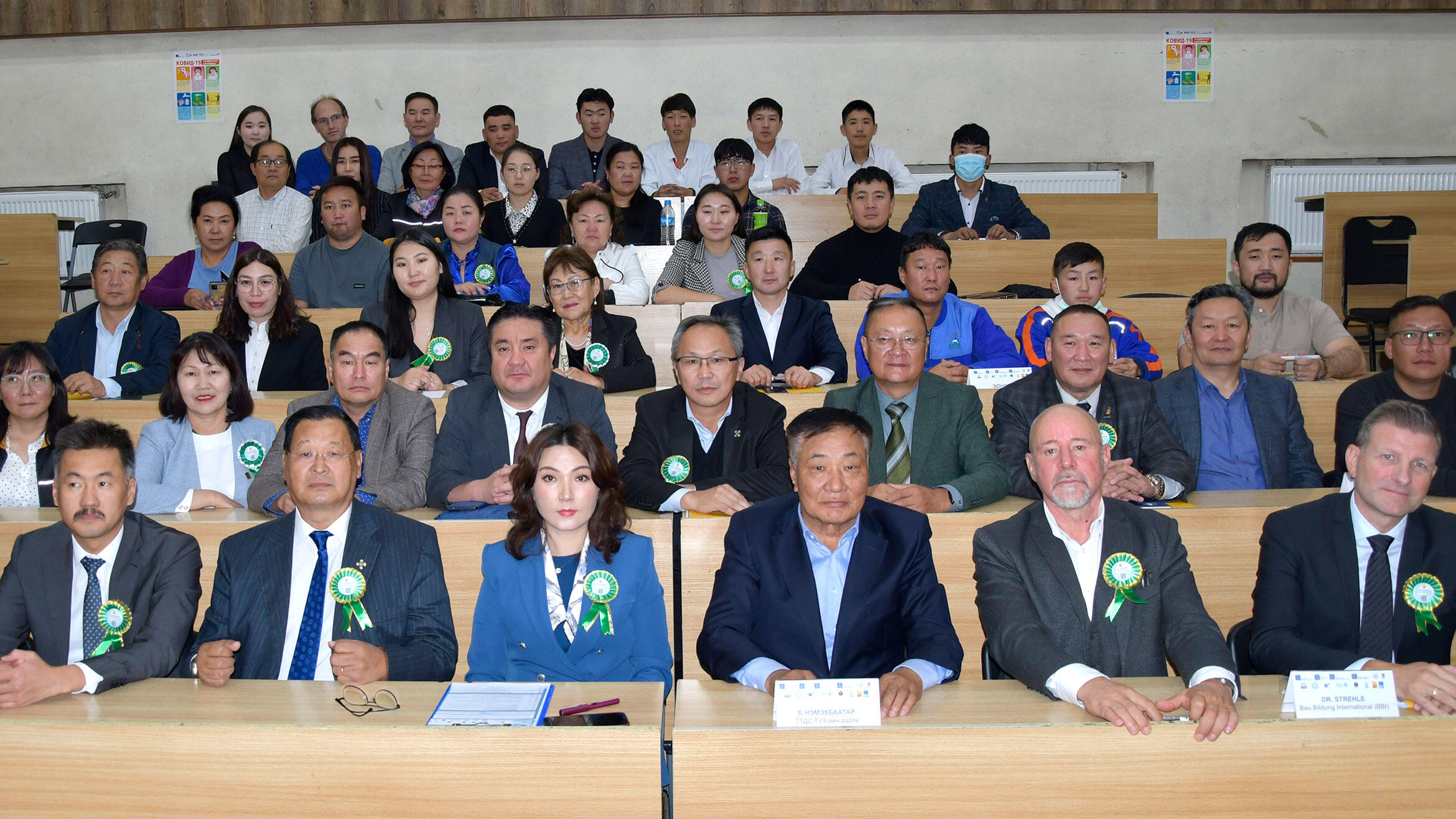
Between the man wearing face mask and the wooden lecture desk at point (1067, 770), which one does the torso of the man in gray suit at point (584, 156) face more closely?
the wooden lecture desk

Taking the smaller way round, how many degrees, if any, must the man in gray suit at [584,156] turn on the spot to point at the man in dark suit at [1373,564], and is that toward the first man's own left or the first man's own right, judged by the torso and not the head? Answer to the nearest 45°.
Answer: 0° — they already face them

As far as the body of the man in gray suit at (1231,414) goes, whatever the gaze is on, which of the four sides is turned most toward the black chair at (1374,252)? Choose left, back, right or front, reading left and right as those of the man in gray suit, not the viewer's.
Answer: back

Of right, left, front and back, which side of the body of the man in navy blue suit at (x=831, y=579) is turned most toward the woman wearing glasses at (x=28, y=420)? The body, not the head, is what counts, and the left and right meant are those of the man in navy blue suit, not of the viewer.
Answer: right

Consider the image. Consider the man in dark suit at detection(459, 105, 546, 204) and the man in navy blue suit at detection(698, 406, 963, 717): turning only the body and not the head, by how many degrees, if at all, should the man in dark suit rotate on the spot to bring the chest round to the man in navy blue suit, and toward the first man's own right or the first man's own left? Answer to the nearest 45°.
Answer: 0° — they already face them
